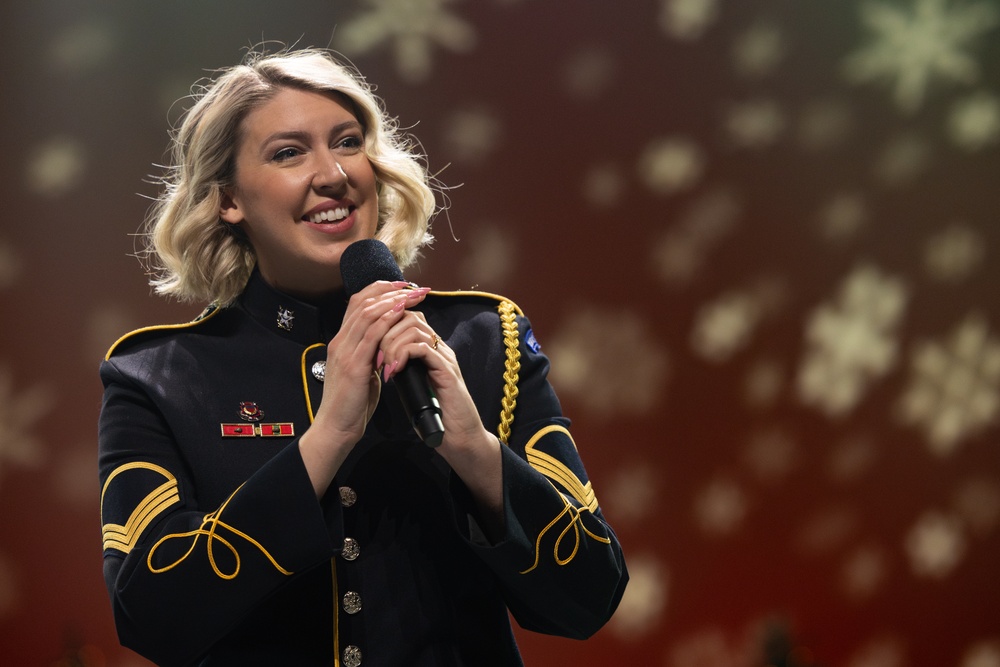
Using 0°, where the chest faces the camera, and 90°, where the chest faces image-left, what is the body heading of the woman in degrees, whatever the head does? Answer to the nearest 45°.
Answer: approximately 0°
